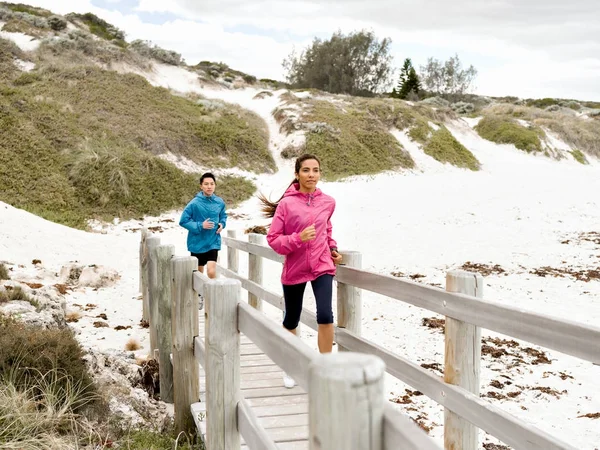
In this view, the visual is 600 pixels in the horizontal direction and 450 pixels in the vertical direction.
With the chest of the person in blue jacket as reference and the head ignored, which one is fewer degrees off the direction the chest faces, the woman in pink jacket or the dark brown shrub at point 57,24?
the woman in pink jacket

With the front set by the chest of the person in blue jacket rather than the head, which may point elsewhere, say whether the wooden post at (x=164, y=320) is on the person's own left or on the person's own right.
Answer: on the person's own right

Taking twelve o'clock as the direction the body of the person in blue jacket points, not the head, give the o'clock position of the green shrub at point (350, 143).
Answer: The green shrub is roughly at 8 o'clock from the person in blue jacket.

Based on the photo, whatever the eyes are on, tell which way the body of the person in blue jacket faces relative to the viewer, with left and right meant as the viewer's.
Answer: facing the viewer and to the right of the viewer

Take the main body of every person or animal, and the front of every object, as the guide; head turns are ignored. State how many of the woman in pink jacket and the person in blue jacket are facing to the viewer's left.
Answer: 0

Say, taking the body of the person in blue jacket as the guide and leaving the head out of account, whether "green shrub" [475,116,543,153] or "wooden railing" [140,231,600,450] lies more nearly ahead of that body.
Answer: the wooden railing
